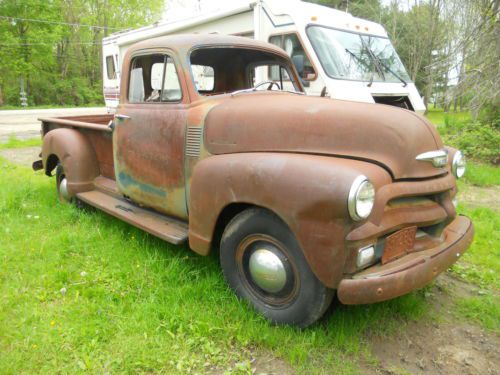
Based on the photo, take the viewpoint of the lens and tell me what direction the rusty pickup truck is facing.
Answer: facing the viewer and to the right of the viewer

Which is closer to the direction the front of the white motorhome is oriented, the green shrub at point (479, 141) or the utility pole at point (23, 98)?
the green shrub

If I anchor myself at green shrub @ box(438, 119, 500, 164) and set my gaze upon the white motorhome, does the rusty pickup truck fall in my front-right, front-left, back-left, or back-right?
front-left

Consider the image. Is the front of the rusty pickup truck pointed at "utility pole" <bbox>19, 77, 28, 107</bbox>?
no

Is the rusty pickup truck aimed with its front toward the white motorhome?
no

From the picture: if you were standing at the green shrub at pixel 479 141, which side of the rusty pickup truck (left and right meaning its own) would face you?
left

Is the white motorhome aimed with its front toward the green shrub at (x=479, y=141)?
no

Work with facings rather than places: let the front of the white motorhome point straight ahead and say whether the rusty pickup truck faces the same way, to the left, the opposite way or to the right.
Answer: the same way

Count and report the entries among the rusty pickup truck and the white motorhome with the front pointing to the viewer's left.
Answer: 0

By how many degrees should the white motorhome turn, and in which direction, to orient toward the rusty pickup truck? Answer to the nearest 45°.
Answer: approximately 45° to its right

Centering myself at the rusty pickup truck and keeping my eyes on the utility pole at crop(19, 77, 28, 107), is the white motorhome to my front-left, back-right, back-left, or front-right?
front-right

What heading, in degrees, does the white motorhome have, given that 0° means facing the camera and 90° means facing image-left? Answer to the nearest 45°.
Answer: approximately 315°

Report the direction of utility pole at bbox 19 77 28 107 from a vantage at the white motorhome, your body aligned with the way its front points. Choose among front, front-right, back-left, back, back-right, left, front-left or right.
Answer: back

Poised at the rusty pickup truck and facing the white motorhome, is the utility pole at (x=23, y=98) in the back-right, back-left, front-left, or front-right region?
front-left
